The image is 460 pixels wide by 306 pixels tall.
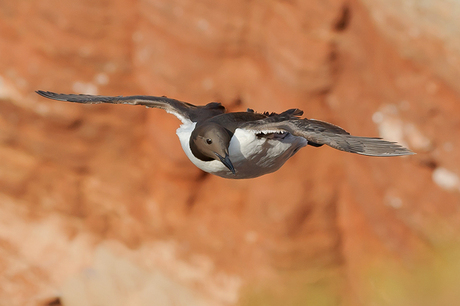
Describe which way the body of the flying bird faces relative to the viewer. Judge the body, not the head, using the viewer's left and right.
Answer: facing the viewer and to the left of the viewer
